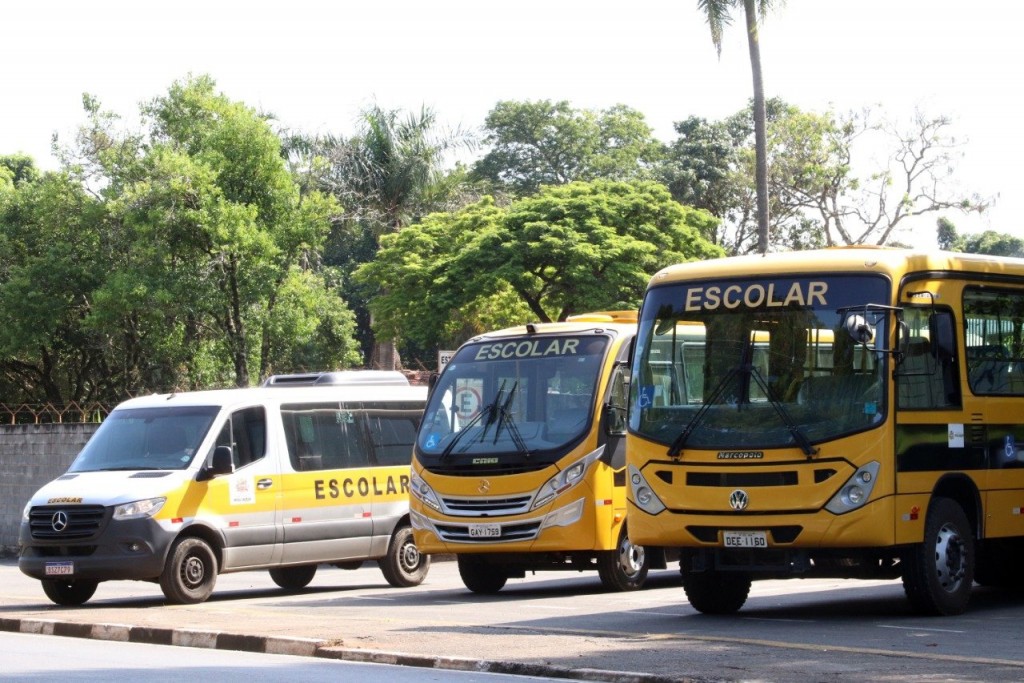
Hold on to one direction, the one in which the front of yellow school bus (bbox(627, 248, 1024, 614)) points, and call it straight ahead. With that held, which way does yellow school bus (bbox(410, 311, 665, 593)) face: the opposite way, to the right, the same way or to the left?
the same way

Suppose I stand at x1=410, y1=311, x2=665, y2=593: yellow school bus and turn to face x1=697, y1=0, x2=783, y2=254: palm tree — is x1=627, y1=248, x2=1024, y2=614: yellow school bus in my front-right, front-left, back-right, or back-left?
back-right

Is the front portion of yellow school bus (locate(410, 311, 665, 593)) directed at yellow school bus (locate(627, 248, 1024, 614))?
no

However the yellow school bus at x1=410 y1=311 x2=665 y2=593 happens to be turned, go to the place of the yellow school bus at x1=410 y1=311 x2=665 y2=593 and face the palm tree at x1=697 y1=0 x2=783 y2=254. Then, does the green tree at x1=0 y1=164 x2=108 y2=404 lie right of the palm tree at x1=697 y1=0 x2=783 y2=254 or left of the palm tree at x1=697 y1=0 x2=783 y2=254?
left

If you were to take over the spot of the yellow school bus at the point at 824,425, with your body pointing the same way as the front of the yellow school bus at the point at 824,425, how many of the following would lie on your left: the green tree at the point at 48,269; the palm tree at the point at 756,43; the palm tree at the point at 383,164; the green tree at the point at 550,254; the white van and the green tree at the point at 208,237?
0

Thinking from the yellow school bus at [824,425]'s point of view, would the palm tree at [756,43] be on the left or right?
on its right

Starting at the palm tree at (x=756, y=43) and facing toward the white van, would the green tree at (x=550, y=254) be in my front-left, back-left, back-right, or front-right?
front-right

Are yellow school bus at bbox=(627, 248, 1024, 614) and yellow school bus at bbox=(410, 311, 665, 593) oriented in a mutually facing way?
no

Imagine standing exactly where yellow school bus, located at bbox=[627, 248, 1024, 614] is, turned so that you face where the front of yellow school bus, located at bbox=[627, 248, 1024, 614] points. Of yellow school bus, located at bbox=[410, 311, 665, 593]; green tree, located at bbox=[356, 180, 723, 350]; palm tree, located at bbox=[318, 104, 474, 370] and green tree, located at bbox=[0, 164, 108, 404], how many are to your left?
0

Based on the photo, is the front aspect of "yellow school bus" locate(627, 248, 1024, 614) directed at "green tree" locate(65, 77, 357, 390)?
no

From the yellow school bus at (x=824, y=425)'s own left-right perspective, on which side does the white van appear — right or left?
on its right

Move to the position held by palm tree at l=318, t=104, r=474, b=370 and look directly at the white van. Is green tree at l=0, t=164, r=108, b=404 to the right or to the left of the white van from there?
right

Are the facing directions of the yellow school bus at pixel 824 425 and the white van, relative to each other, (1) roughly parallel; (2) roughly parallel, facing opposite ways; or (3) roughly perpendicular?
roughly parallel

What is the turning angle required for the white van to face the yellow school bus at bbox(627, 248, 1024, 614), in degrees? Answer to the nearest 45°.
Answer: approximately 90° to its left

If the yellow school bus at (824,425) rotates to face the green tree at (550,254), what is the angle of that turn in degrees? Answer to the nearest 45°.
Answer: approximately 135° to its right

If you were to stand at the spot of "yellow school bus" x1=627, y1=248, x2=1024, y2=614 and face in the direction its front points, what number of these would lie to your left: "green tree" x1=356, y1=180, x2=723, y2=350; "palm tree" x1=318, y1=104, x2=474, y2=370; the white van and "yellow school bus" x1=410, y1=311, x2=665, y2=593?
0

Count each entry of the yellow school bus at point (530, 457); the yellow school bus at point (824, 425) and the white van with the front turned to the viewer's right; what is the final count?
0

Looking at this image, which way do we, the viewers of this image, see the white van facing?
facing the viewer and to the left of the viewer
